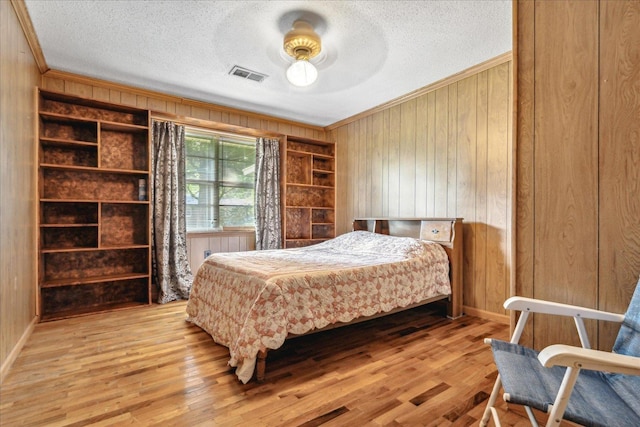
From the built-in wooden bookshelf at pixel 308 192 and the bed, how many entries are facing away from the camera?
0

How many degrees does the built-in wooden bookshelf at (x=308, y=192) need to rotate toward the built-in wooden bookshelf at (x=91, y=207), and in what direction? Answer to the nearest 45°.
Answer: approximately 90° to its right

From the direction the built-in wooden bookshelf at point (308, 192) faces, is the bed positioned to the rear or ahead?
ahead

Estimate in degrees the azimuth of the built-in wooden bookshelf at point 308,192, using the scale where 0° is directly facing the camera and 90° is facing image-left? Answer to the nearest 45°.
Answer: approximately 315°

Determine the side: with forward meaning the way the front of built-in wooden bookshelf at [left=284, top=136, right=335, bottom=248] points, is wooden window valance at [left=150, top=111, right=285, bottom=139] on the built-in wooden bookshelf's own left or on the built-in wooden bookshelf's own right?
on the built-in wooden bookshelf's own right

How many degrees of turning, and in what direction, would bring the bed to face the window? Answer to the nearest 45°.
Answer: approximately 90° to its right

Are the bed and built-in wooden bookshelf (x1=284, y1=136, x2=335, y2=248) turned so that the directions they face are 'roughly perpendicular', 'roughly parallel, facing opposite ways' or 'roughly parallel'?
roughly perpendicular

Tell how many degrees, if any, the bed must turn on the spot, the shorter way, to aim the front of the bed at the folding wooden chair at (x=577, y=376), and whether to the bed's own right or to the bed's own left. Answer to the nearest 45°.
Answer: approximately 90° to the bed's own left

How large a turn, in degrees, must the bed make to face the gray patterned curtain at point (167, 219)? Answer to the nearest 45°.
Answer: approximately 90° to its right

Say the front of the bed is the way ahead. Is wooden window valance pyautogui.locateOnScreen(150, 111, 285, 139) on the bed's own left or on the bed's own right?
on the bed's own right

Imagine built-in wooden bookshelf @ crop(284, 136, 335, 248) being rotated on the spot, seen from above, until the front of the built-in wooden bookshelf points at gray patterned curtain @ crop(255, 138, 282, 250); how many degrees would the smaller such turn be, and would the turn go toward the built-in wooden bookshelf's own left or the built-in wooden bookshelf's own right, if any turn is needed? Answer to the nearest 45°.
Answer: approximately 90° to the built-in wooden bookshelf's own right

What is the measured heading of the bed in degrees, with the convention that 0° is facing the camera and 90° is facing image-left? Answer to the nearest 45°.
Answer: approximately 45°

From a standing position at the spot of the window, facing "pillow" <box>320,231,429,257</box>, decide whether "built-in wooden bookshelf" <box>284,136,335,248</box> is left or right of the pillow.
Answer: left

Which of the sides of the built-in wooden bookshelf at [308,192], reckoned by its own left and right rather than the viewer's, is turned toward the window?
right

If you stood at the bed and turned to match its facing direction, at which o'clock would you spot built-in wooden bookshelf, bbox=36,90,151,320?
The built-in wooden bookshelf is roughly at 2 o'clock from the bed.
